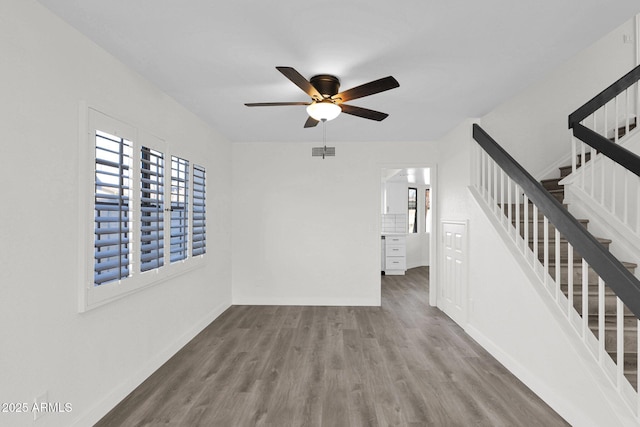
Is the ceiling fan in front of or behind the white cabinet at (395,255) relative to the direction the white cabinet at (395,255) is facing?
in front

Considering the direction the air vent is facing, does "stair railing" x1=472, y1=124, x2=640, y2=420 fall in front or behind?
in front

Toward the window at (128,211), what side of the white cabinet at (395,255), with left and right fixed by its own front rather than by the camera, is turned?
front

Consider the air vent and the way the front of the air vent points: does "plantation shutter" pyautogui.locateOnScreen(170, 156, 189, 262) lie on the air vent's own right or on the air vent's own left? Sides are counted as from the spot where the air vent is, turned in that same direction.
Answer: on the air vent's own right

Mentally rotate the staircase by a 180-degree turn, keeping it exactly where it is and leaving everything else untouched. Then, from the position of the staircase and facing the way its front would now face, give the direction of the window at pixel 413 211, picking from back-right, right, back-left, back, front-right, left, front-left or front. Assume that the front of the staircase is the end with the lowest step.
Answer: front-left

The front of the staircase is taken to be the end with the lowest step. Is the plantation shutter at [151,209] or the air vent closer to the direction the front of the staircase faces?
the plantation shutter

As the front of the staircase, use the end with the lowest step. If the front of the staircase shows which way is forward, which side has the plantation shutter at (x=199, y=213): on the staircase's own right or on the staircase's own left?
on the staircase's own right

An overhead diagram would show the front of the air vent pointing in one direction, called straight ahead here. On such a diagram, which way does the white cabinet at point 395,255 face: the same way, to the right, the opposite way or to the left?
the same way

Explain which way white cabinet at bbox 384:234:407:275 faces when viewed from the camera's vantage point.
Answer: facing the viewer

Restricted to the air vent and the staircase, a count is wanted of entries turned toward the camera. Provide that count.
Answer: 2

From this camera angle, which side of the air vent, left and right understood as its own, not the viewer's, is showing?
front

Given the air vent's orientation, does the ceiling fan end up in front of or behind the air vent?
in front

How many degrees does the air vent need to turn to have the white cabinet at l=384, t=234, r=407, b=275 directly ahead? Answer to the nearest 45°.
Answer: approximately 135° to its left

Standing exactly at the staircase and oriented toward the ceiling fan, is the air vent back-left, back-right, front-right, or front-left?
front-right

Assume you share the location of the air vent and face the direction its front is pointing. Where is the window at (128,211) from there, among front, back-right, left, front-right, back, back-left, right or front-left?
front-right

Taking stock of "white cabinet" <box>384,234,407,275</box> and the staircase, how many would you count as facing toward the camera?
2

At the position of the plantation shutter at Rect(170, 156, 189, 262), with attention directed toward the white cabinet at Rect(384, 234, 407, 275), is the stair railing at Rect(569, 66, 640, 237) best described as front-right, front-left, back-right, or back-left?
front-right

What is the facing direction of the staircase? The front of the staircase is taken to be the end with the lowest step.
toward the camera
